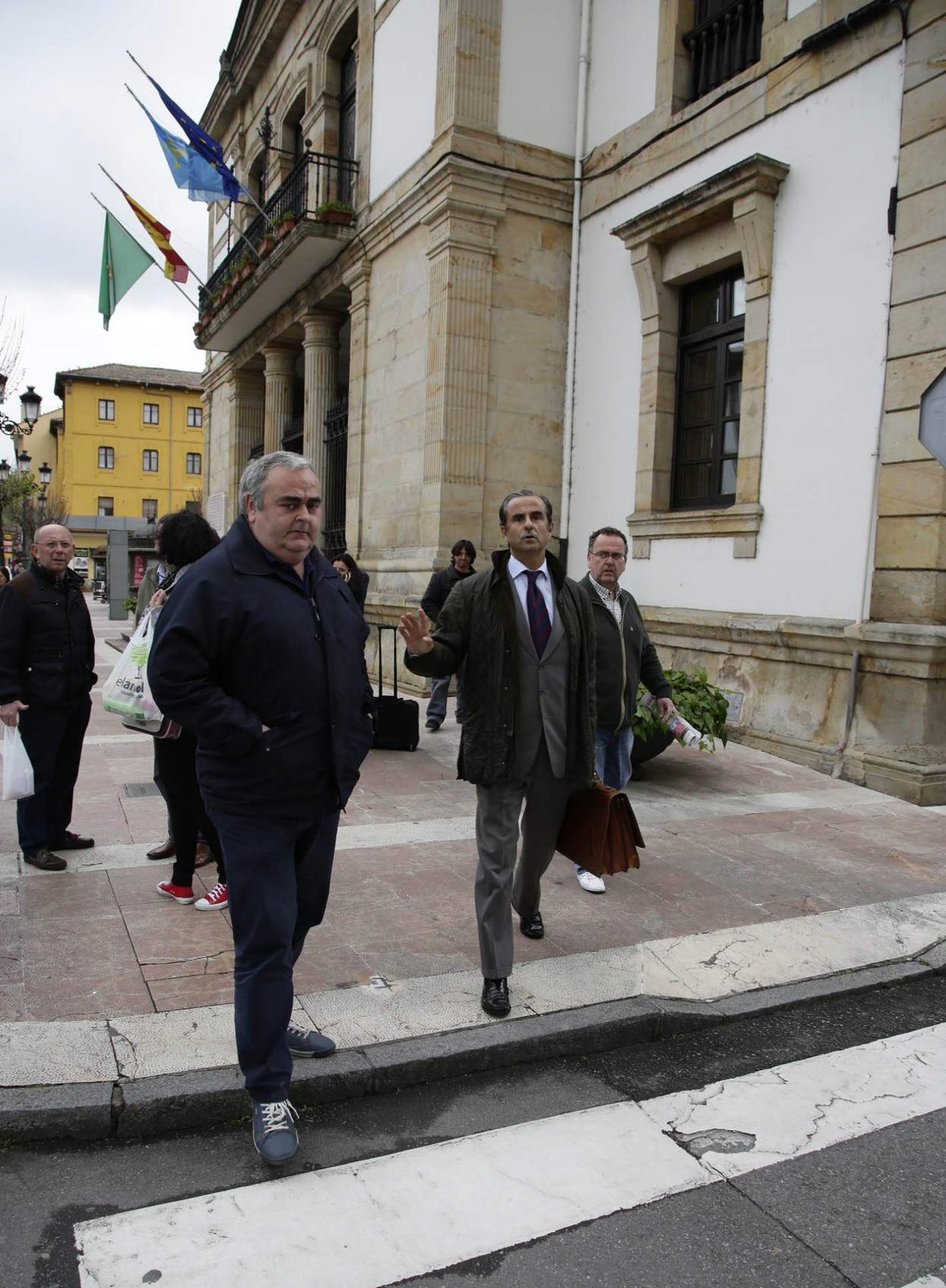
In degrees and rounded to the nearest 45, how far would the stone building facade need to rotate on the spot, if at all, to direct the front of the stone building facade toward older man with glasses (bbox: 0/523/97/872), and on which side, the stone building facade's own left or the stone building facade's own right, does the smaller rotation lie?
0° — it already faces them

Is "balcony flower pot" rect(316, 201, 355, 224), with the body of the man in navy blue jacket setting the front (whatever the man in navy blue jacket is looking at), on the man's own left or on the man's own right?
on the man's own left

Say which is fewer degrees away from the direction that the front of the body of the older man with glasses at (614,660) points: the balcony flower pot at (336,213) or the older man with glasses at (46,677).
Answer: the older man with glasses

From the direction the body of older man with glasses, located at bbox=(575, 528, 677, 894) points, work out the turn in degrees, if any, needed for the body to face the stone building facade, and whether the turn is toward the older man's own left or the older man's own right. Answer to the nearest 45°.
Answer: approximately 180°

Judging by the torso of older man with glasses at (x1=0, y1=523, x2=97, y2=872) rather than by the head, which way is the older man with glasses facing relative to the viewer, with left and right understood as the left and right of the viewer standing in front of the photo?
facing the viewer and to the right of the viewer

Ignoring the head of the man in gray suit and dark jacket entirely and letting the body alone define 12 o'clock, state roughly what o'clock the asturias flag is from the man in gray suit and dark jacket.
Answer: The asturias flag is roughly at 5 o'clock from the man in gray suit and dark jacket.

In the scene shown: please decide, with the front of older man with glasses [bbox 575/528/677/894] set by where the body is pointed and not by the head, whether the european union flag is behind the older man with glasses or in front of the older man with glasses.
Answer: behind

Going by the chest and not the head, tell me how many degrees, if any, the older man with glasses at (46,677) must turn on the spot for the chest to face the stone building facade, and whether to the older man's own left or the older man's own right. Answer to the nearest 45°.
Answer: approximately 90° to the older man's own left
